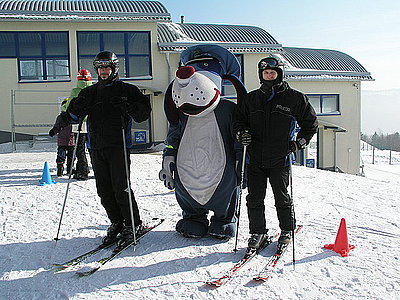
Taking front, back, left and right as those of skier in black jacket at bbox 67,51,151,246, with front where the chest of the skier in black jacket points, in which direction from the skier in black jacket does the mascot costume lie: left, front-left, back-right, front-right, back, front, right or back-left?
left

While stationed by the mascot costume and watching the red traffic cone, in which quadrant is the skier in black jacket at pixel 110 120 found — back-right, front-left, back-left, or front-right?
back-right

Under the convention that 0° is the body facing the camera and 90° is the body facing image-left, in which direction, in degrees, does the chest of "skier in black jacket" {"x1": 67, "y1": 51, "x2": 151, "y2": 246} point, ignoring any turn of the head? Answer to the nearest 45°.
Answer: approximately 0°

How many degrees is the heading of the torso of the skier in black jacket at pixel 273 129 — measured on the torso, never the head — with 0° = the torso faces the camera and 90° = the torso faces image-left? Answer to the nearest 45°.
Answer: approximately 0°

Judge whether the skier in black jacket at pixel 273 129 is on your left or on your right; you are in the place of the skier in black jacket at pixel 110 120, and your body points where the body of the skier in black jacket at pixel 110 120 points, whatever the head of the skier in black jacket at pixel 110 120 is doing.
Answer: on your left

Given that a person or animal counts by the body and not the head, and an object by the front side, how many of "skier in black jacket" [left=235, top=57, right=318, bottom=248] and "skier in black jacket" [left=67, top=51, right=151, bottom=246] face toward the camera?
2

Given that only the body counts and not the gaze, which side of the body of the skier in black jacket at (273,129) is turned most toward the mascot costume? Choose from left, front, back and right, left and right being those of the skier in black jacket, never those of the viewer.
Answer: right

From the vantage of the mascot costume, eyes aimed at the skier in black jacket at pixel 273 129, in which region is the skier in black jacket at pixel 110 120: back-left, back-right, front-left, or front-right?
back-right
